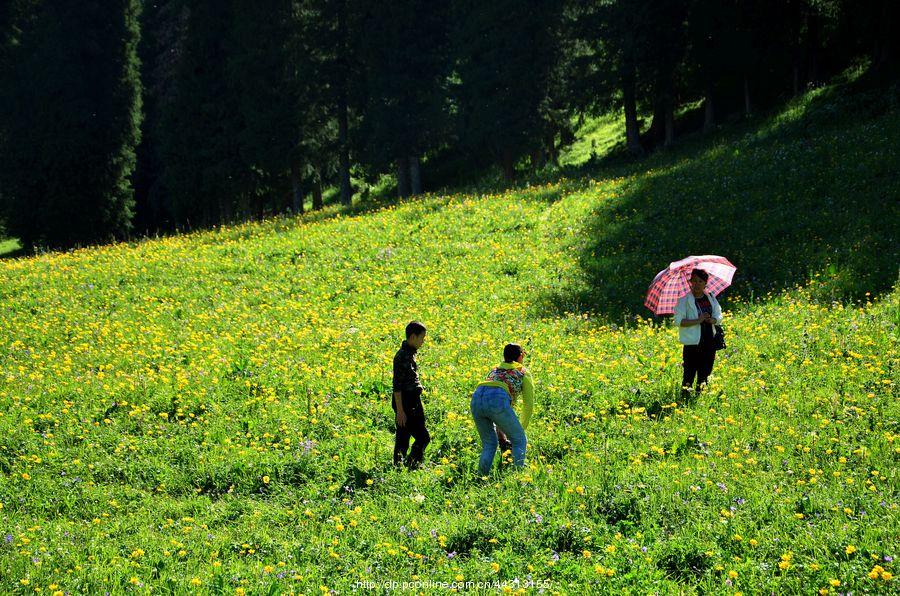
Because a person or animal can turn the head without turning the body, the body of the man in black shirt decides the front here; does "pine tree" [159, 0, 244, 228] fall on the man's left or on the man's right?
on the man's left

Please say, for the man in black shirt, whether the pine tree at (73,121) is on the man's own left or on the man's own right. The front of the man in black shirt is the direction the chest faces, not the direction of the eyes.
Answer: on the man's own left

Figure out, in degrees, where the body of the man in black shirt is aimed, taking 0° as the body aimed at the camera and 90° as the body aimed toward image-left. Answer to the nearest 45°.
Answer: approximately 270°

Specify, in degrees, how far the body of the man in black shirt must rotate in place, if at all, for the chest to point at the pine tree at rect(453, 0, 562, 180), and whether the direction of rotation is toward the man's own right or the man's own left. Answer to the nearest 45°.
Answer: approximately 90° to the man's own left

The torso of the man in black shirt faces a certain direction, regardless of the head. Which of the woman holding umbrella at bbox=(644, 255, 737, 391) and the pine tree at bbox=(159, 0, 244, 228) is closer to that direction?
the woman holding umbrella

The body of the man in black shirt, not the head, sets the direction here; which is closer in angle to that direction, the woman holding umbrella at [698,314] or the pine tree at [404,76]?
the woman holding umbrella

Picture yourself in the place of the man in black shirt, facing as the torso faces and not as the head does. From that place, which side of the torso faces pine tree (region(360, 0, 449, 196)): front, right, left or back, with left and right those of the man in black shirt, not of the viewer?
left
